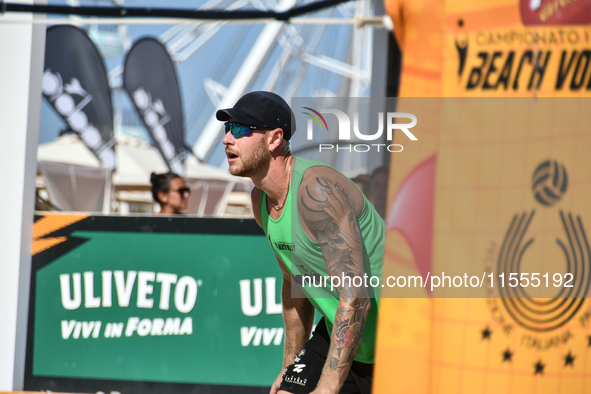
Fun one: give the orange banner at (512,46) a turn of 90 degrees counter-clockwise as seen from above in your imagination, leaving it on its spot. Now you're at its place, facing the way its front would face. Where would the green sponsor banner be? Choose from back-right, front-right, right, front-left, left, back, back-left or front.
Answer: back-left

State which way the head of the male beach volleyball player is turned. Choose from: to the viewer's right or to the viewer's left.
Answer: to the viewer's left

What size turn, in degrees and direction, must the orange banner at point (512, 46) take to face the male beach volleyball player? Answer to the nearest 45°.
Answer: approximately 135° to its right

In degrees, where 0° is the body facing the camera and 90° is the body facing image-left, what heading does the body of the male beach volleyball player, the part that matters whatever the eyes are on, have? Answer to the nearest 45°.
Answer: approximately 45°
